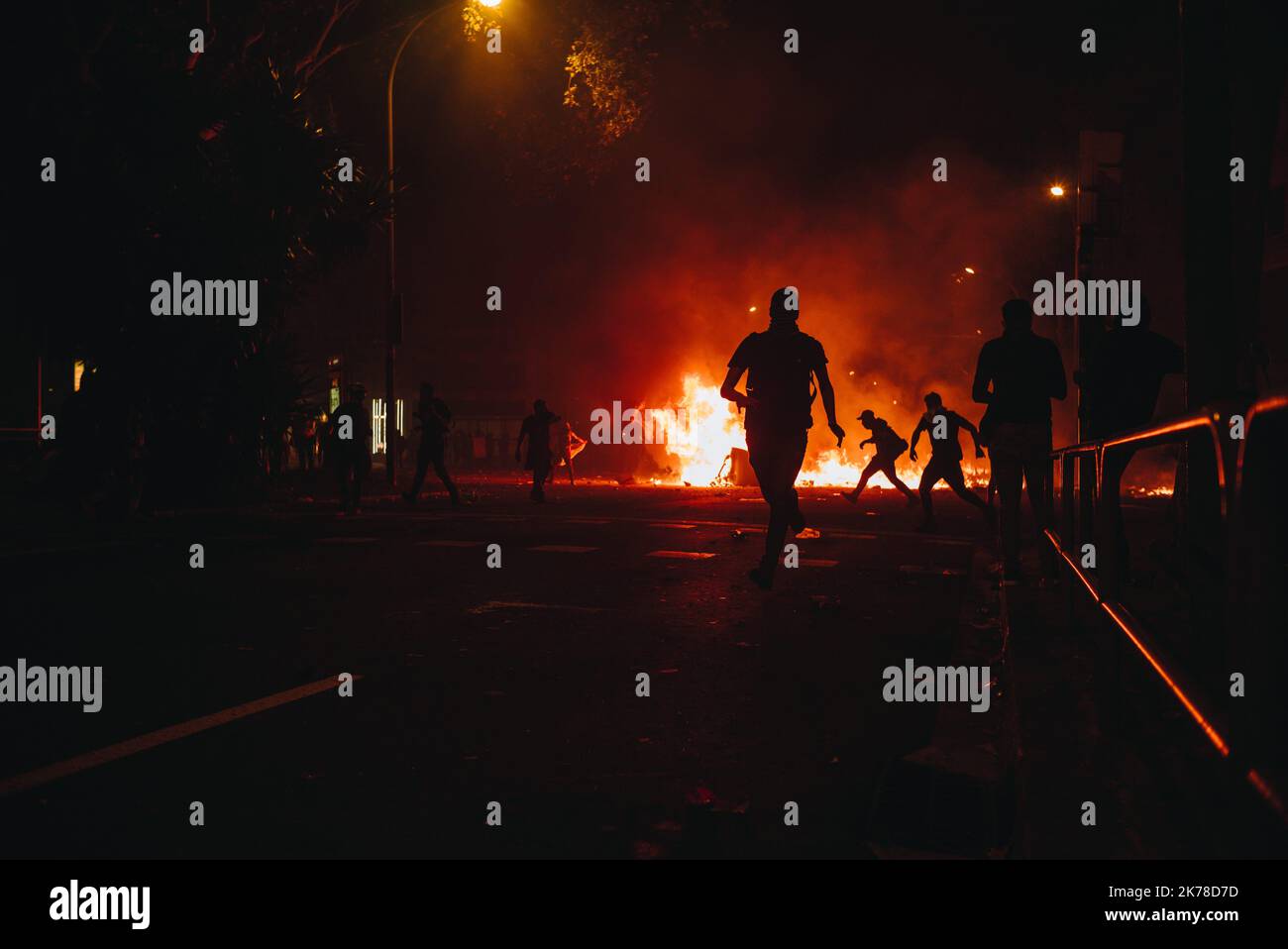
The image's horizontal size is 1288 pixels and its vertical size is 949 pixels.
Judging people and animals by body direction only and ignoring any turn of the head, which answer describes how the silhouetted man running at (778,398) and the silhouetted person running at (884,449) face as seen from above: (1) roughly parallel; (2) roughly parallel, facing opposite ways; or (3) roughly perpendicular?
roughly perpendicular

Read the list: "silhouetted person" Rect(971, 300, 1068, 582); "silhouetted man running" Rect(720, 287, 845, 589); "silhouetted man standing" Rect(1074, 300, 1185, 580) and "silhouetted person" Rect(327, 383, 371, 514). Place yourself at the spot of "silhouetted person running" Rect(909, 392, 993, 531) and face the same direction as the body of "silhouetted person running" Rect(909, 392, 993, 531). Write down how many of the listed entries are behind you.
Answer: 0

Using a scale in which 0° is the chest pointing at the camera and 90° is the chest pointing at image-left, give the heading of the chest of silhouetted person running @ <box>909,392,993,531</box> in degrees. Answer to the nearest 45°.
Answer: approximately 45°

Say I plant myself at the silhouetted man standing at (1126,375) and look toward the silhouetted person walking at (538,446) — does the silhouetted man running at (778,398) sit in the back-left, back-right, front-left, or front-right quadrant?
front-left

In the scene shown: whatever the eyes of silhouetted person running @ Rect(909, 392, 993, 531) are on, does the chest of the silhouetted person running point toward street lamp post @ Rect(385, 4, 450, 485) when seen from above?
no

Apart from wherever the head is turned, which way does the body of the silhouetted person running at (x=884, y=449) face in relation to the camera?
to the viewer's left

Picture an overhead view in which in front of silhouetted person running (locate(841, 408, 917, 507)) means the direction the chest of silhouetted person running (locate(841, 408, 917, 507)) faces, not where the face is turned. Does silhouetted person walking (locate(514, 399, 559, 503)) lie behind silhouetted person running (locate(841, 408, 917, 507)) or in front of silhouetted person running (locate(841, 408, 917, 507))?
in front

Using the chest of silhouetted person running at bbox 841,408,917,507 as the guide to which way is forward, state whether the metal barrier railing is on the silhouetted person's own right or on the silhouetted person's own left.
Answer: on the silhouetted person's own left
